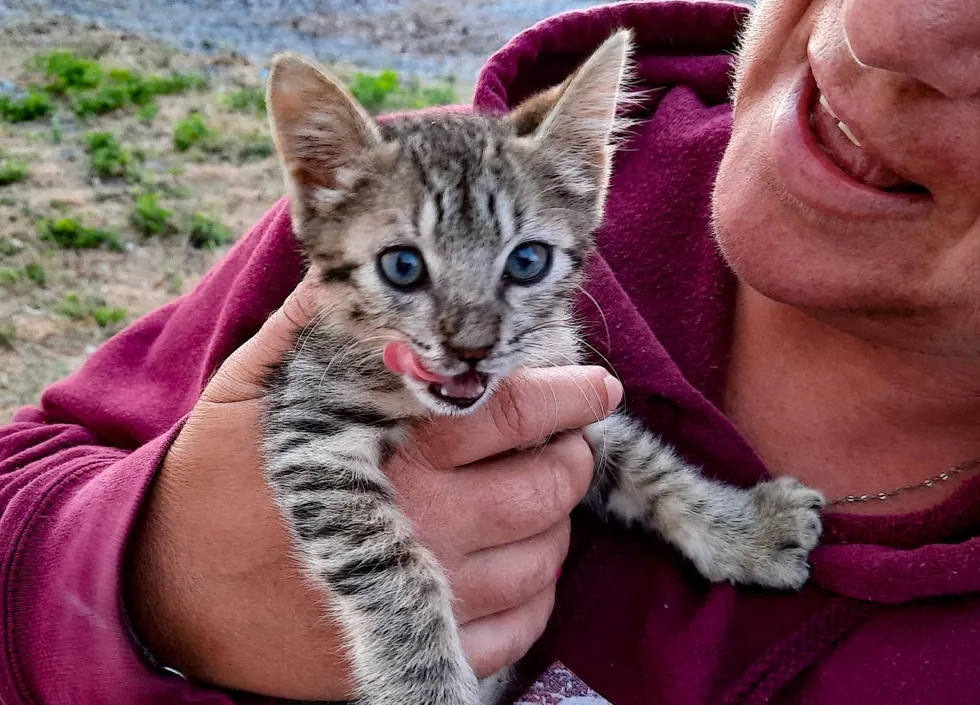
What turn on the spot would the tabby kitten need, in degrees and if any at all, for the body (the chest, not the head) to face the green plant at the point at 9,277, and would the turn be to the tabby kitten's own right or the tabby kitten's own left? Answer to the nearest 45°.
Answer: approximately 135° to the tabby kitten's own right

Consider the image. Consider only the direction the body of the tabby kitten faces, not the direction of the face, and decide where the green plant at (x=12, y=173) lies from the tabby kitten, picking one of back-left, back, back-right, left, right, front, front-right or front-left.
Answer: back-right

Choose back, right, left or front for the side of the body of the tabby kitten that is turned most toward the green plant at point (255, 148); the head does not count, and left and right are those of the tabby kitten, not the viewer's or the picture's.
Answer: back

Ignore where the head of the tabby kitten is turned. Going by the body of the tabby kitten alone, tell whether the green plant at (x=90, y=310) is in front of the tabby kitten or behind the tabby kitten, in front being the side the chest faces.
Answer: behind

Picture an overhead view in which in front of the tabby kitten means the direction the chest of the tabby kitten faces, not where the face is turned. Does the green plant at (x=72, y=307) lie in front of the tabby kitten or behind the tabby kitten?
behind

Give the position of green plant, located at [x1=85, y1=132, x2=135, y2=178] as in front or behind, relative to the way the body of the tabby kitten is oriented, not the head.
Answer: behind

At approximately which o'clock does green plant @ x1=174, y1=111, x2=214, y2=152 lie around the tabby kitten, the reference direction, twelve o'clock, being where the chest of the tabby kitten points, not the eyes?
The green plant is roughly at 5 o'clock from the tabby kitten.

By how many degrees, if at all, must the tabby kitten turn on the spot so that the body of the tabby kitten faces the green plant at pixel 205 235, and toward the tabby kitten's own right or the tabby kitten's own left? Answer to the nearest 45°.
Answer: approximately 135° to the tabby kitten's own right

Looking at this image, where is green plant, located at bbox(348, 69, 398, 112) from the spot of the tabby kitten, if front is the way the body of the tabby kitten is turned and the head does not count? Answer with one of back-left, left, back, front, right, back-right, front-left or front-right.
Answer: back

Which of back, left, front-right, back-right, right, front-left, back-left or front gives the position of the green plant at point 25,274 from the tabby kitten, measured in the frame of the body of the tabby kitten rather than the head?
back-right

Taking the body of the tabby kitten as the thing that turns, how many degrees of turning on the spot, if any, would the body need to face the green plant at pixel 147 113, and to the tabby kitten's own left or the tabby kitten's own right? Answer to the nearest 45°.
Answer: approximately 135° to the tabby kitten's own right

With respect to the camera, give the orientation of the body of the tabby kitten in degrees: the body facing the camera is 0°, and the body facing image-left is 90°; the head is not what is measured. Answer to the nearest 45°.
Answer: approximately 0°
